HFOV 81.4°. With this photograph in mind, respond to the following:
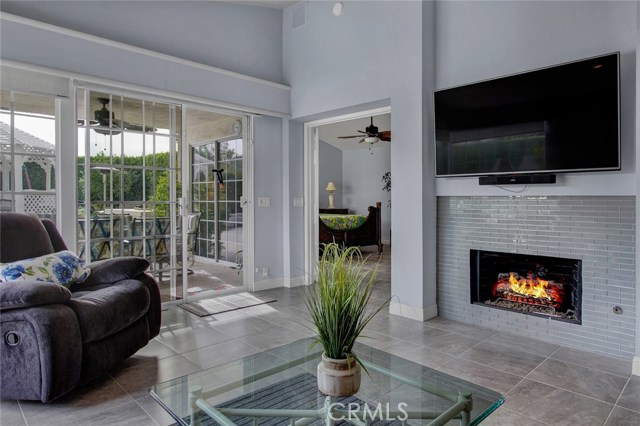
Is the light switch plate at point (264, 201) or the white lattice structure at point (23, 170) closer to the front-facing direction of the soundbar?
the white lattice structure

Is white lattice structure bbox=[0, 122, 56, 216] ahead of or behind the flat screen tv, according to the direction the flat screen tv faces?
ahead

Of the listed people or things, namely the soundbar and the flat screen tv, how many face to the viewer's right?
0

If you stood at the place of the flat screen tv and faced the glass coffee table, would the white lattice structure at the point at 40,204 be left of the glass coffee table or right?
right

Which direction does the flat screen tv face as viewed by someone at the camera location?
facing the viewer and to the left of the viewer

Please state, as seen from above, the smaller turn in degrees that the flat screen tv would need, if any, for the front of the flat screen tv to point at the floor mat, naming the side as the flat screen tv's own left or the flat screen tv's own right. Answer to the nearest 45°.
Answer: approximately 45° to the flat screen tv's own right

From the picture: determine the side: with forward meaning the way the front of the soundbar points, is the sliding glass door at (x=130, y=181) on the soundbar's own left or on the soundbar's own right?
on the soundbar's own right

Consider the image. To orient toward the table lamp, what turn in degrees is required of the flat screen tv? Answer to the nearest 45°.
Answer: approximately 90° to its right

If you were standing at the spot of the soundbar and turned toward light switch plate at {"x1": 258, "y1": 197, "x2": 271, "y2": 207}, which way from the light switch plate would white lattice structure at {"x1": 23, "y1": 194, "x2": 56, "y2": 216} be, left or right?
left

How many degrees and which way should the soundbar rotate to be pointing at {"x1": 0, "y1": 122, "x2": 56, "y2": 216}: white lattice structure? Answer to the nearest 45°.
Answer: approximately 45° to its right

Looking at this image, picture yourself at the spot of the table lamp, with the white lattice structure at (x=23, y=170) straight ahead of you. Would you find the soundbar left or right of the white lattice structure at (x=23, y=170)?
left

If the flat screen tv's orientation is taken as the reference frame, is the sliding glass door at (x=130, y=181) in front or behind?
in front

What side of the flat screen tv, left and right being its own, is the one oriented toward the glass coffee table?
front

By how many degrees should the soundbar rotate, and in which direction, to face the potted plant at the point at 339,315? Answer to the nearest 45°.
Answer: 0° — it already faces it
